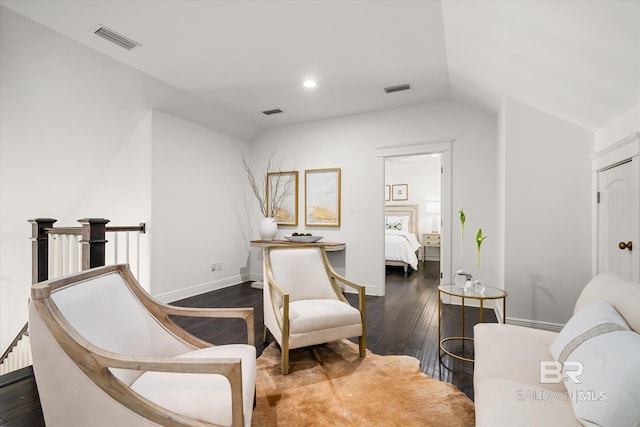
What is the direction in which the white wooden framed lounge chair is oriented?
to the viewer's right

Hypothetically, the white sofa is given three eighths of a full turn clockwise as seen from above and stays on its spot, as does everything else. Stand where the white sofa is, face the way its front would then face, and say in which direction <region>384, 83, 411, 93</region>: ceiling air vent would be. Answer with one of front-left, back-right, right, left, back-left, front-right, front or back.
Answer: left

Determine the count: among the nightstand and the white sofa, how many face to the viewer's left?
1

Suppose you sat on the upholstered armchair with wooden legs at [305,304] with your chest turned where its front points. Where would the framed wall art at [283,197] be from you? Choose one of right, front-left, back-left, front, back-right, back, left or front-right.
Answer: back-left

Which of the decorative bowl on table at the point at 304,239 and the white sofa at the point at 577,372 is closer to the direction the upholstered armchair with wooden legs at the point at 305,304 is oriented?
the white sofa

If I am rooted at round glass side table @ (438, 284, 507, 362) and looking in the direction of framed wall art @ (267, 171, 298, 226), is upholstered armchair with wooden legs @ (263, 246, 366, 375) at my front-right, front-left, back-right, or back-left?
front-left

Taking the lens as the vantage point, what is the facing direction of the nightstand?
facing the viewer

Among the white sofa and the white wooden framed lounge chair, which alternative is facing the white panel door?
the white wooden framed lounge chair

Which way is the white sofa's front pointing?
to the viewer's left

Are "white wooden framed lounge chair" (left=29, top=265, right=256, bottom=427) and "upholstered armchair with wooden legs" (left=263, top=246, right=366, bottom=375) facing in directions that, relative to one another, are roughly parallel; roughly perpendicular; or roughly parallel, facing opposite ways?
roughly perpendicular

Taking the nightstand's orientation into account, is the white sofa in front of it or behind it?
in front
